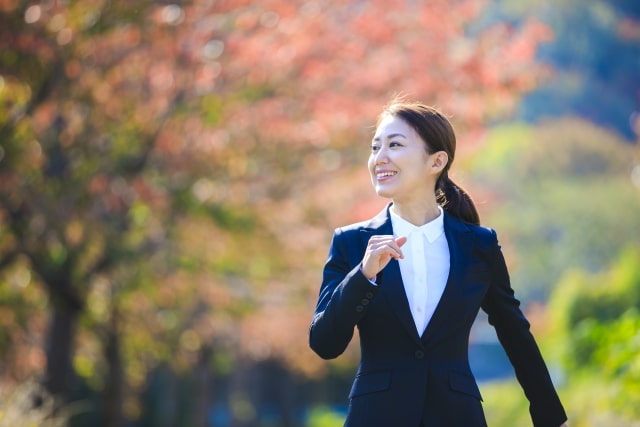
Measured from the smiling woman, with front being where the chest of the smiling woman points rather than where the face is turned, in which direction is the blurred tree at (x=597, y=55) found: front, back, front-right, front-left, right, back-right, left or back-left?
back

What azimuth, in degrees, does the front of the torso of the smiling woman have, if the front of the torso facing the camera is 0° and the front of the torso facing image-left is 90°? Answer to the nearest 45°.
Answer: approximately 0°

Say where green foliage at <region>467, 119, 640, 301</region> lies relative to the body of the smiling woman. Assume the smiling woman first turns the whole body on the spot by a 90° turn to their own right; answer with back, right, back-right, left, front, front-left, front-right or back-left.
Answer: right

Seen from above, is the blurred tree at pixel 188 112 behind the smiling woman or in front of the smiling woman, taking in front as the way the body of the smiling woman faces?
behind

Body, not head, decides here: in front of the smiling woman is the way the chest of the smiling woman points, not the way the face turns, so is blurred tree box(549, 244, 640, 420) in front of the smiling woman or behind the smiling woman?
behind

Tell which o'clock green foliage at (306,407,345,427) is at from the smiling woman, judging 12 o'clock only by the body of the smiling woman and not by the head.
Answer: The green foliage is roughly at 6 o'clock from the smiling woman.
